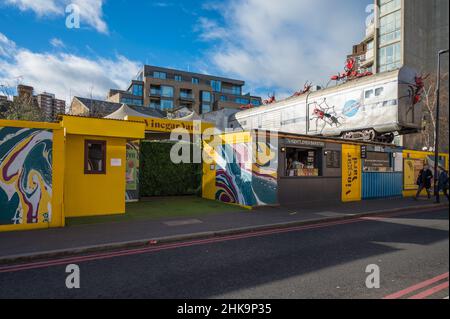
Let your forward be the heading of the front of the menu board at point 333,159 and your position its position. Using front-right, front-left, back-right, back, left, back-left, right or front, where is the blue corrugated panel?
back-left

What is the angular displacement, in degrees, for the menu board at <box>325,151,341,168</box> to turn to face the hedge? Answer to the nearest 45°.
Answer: approximately 90° to its right

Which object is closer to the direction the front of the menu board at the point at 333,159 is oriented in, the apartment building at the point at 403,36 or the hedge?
the hedge

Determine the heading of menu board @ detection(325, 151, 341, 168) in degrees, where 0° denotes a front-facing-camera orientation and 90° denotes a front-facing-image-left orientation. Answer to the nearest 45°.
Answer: approximately 0°

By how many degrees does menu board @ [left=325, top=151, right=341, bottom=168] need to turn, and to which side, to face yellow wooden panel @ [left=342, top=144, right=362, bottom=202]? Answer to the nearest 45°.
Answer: approximately 135° to its left

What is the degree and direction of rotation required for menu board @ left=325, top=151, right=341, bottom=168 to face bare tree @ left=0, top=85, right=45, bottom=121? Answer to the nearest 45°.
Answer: approximately 90° to its right

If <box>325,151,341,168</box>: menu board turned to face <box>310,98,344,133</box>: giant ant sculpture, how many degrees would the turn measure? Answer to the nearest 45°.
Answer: approximately 180°
